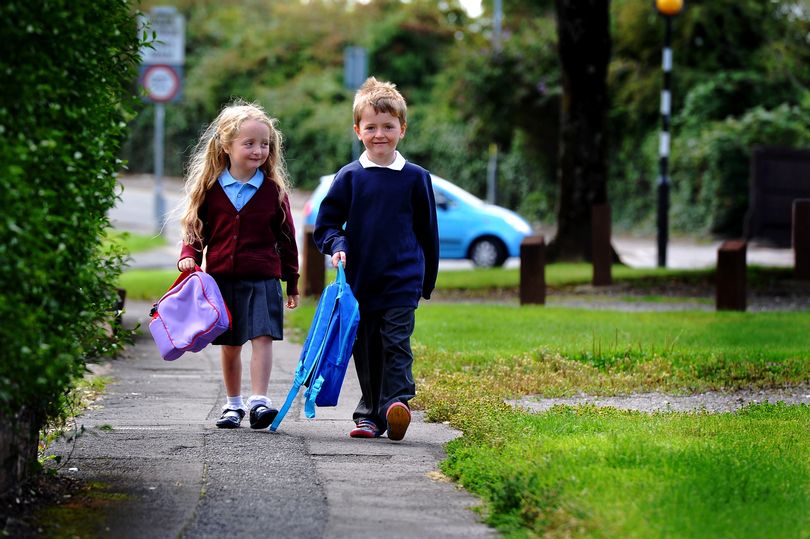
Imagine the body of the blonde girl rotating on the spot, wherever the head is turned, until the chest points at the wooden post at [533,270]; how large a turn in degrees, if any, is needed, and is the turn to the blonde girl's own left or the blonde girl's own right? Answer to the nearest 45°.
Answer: approximately 135° to the blonde girl's own left

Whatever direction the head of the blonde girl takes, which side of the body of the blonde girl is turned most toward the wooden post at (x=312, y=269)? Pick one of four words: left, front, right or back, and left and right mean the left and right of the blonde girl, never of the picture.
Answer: back

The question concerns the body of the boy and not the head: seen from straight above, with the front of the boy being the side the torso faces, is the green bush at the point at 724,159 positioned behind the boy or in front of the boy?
behind

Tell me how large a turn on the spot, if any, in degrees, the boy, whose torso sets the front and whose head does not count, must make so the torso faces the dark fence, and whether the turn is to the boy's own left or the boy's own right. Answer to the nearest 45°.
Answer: approximately 180°

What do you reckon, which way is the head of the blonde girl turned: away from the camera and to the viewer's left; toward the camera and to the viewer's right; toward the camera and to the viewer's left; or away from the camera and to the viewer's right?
toward the camera and to the viewer's right

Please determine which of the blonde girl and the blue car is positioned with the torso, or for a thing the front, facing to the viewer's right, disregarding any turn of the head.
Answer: the blue car

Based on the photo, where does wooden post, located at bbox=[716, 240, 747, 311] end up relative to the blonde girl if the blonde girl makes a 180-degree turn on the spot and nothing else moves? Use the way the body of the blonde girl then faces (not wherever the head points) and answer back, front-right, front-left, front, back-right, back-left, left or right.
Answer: front-right

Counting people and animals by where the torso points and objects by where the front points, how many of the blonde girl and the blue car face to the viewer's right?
1

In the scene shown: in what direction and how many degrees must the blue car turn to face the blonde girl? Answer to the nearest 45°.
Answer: approximately 90° to its right

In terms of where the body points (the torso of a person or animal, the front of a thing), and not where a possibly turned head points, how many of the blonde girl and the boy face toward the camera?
2

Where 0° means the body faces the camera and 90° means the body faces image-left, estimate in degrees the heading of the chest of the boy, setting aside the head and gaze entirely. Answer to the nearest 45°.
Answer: approximately 0°

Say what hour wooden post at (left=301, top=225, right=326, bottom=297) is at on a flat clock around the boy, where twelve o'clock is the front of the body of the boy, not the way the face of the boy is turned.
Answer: The wooden post is roughly at 6 o'clock from the boy.

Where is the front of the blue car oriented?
to the viewer's right

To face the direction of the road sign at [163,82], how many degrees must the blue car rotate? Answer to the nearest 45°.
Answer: approximately 180°
